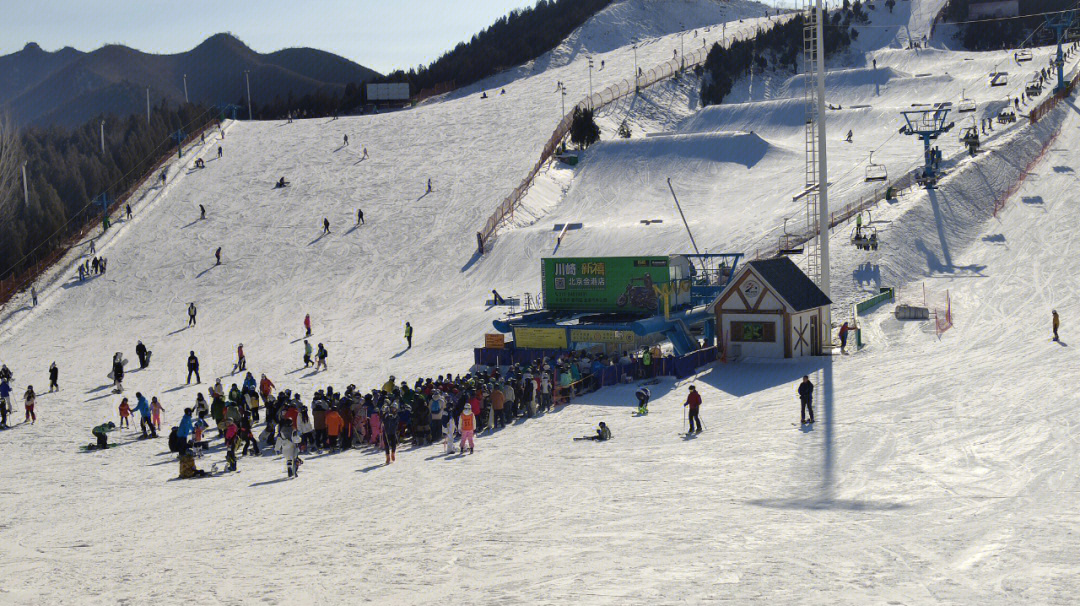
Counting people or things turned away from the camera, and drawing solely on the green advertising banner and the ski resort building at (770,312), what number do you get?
0

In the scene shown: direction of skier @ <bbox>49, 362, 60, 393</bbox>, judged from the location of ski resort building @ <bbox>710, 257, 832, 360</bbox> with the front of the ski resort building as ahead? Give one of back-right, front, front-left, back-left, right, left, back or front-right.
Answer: front-right

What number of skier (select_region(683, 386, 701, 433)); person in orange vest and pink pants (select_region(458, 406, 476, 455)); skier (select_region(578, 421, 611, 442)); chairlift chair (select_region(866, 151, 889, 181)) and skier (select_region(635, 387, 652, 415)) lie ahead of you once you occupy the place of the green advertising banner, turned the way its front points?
4

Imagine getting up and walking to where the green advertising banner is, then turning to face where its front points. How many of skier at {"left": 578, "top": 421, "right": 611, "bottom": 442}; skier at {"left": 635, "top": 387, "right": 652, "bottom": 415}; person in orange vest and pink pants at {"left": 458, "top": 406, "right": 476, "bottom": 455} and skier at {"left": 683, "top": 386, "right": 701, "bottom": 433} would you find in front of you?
4

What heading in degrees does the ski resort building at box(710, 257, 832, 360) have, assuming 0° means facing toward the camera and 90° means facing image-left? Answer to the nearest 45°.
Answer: approximately 45°

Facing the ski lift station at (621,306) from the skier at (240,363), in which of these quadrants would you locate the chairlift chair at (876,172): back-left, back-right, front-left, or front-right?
front-left

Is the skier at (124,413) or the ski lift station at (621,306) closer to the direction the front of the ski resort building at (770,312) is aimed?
the skier

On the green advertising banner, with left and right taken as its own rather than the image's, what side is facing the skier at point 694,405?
front

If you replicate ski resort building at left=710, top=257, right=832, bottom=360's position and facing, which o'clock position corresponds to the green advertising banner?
The green advertising banner is roughly at 3 o'clock from the ski resort building.

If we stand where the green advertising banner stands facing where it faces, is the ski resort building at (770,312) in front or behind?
in front

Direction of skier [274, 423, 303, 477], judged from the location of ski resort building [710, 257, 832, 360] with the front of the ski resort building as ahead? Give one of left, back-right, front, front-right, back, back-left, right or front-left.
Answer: front

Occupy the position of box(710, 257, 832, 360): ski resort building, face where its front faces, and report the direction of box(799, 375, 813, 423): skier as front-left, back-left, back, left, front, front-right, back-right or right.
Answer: front-left

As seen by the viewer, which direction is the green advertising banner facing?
toward the camera

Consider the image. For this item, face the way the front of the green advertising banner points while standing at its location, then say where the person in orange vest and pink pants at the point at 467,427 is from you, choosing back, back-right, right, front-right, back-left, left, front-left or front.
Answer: front
